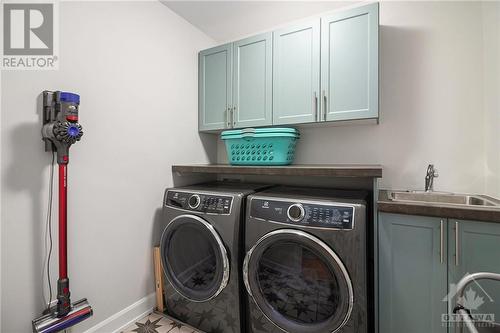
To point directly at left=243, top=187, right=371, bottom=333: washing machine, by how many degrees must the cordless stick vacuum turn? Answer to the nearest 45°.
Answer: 0° — it already faces it

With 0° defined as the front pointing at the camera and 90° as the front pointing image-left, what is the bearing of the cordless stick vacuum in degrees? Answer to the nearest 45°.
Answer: approximately 315°

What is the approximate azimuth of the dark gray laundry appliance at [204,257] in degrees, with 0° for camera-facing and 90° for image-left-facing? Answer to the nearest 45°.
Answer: approximately 45°

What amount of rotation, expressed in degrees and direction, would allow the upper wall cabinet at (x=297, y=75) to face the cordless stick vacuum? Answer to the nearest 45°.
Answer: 0° — it already faces it
